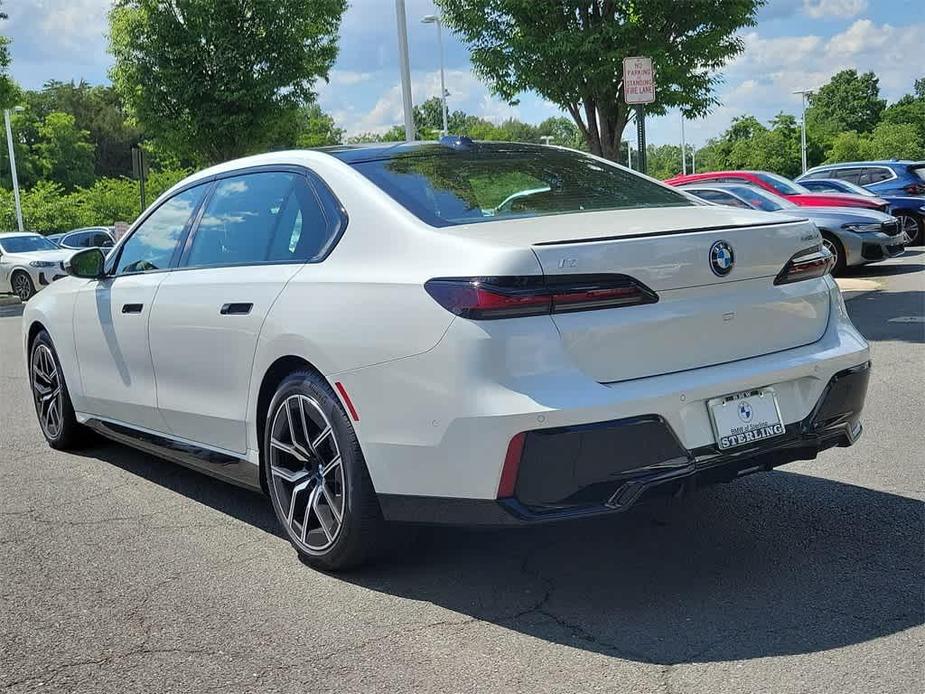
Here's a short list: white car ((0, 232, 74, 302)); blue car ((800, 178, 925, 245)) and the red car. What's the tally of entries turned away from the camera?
0

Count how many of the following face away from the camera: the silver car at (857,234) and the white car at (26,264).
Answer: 0

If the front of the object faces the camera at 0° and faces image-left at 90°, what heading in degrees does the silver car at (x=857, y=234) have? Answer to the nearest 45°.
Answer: approximately 315°

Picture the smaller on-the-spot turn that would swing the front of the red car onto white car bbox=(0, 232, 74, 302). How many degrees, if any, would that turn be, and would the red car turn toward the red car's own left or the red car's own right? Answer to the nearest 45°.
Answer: approximately 135° to the red car's own right

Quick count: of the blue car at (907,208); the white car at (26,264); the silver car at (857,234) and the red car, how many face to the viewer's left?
0

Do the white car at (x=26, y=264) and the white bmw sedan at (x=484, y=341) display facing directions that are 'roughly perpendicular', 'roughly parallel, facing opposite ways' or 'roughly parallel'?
roughly parallel, facing opposite ways

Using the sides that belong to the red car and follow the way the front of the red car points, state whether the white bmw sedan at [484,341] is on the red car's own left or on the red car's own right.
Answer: on the red car's own right

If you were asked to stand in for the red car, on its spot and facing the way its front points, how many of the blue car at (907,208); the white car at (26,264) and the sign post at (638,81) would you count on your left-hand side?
1

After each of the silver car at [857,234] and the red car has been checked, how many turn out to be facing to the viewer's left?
0

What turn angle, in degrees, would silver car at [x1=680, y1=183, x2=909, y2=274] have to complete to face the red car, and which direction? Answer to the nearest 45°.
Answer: approximately 135° to its left

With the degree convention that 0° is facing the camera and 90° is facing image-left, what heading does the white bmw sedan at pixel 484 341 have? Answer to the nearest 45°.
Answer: approximately 135°

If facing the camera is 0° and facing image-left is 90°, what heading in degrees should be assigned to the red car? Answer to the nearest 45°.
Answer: approximately 315°

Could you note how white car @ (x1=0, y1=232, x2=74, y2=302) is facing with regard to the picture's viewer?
facing the viewer and to the right of the viewer

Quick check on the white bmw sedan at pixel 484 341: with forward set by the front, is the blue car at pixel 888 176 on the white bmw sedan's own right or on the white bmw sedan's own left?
on the white bmw sedan's own right

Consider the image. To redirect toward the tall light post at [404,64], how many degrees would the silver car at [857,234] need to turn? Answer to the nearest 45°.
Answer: approximately 180°
